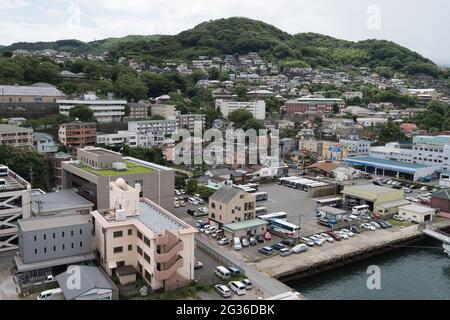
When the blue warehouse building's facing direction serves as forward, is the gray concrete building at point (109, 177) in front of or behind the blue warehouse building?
in front

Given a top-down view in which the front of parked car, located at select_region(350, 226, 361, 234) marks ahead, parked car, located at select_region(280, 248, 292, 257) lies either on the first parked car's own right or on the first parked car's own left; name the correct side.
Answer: on the first parked car's own right

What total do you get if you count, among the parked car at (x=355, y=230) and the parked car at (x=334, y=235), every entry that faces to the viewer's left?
0

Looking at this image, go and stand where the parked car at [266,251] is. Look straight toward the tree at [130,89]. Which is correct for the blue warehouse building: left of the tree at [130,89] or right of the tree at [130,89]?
right

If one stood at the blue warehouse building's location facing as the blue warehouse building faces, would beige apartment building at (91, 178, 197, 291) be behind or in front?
in front
